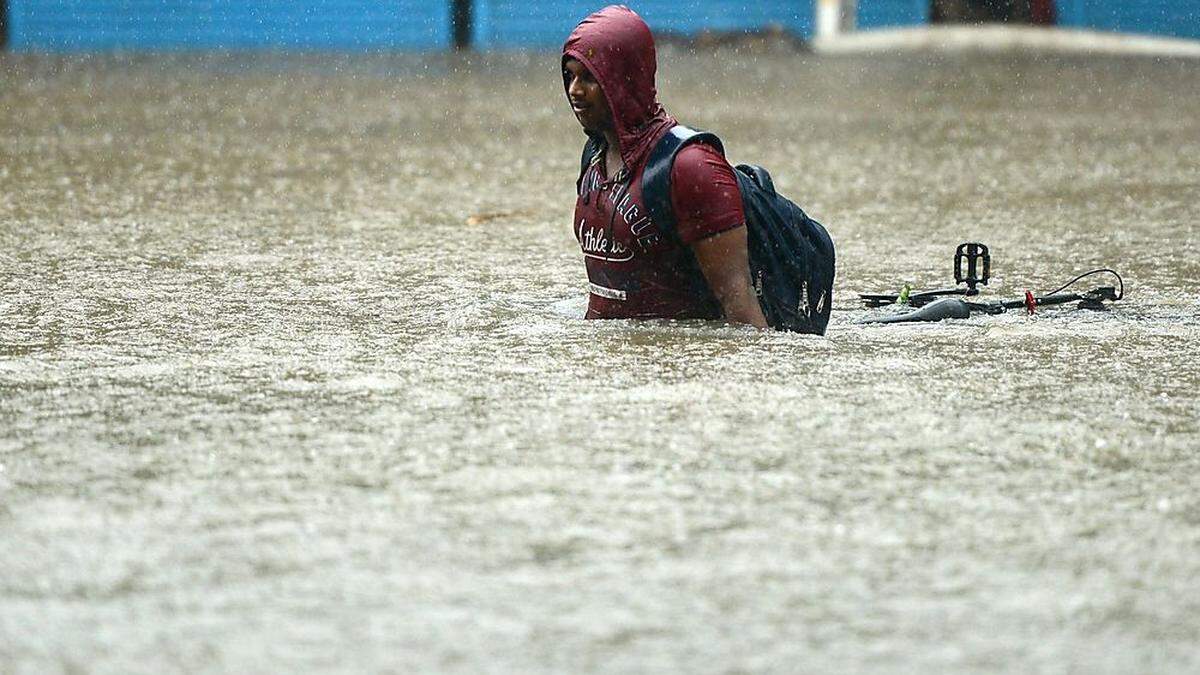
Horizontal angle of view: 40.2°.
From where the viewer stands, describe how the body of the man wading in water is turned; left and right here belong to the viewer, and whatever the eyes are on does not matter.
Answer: facing the viewer and to the left of the viewer
